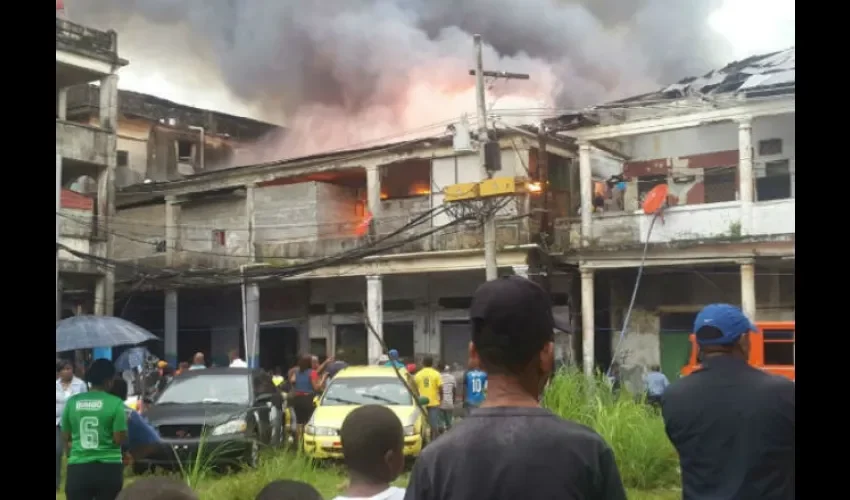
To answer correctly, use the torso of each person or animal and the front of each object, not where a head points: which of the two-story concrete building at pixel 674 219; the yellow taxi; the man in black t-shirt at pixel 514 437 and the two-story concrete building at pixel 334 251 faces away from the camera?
the man in black t-shirt

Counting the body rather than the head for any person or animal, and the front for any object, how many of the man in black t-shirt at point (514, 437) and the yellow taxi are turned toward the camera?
1

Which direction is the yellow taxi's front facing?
toward the camera

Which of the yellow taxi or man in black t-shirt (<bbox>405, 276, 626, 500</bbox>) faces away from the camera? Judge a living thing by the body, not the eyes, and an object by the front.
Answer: the man in black t-shirt

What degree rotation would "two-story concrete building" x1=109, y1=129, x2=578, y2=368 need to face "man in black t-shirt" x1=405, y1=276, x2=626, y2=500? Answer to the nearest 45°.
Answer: approximately 45° to its left

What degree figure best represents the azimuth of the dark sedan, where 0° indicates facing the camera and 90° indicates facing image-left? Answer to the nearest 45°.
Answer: approximately 45°

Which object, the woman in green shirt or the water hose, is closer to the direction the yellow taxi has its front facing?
the woman in green shirt

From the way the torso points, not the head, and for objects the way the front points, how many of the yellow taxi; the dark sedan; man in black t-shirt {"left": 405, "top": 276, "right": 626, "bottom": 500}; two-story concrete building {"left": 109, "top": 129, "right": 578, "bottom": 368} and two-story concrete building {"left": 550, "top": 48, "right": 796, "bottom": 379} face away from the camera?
1

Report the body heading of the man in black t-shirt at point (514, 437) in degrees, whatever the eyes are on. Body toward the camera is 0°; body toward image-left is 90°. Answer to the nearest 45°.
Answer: approximately 180°

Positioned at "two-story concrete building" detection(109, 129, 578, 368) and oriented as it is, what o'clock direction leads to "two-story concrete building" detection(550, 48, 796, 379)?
"two-story concrete building" detection(550, 48, 796, 379) is roughly at 8 o'clock from "two-story concrete building" detection(109, 129, 578, 368).

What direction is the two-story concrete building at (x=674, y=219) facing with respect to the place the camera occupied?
facing the viewer and to the left of the viewer

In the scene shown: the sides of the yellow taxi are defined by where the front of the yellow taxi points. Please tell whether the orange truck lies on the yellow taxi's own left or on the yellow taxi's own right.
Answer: on the yellow taxi's own left
